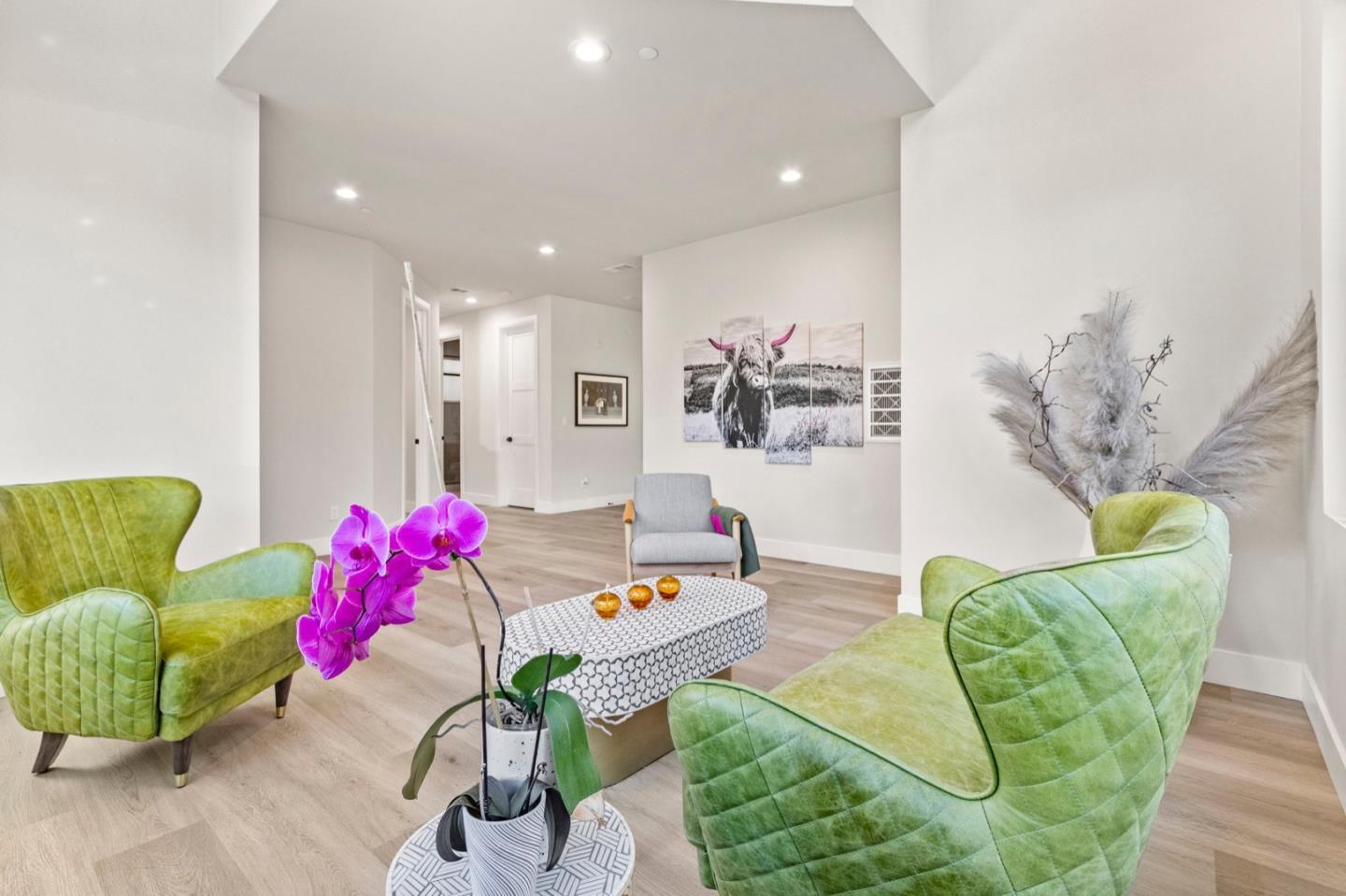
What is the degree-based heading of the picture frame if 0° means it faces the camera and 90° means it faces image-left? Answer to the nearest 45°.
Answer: approximately 315°

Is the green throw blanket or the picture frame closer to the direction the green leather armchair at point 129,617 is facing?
the green throw blanket

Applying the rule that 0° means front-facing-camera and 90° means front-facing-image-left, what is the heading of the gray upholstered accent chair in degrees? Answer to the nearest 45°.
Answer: approximately 0°

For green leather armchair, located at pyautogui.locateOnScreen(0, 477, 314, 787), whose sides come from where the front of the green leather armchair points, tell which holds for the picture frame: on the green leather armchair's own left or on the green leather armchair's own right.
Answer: on the green leather armchair's own left

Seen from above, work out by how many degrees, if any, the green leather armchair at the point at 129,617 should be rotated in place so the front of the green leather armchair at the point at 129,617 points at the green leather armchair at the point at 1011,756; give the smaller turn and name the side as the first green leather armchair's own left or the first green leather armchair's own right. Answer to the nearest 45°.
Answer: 0° — it already faces it

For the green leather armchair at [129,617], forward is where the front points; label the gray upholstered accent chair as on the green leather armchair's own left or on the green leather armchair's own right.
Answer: on the green leather armchair's own left

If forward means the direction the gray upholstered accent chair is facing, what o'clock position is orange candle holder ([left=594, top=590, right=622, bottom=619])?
The orange candle holder is roughly at 12 o'clock from the gray upholstered accent chair.

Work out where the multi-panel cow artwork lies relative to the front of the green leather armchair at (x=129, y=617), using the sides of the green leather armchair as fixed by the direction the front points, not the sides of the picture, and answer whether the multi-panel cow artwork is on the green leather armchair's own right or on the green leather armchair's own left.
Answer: on the green leather armchair's own left

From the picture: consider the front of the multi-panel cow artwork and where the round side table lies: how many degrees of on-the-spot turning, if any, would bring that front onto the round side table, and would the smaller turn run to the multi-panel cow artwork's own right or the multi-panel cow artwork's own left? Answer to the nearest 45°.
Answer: approximately 45° to the multi-panel cow artwork's own left

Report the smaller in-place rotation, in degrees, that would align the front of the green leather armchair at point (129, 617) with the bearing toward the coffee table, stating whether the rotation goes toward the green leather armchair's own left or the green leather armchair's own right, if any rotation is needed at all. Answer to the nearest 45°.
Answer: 0° — it already faces it

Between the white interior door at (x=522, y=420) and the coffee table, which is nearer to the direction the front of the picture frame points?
the coffee table
